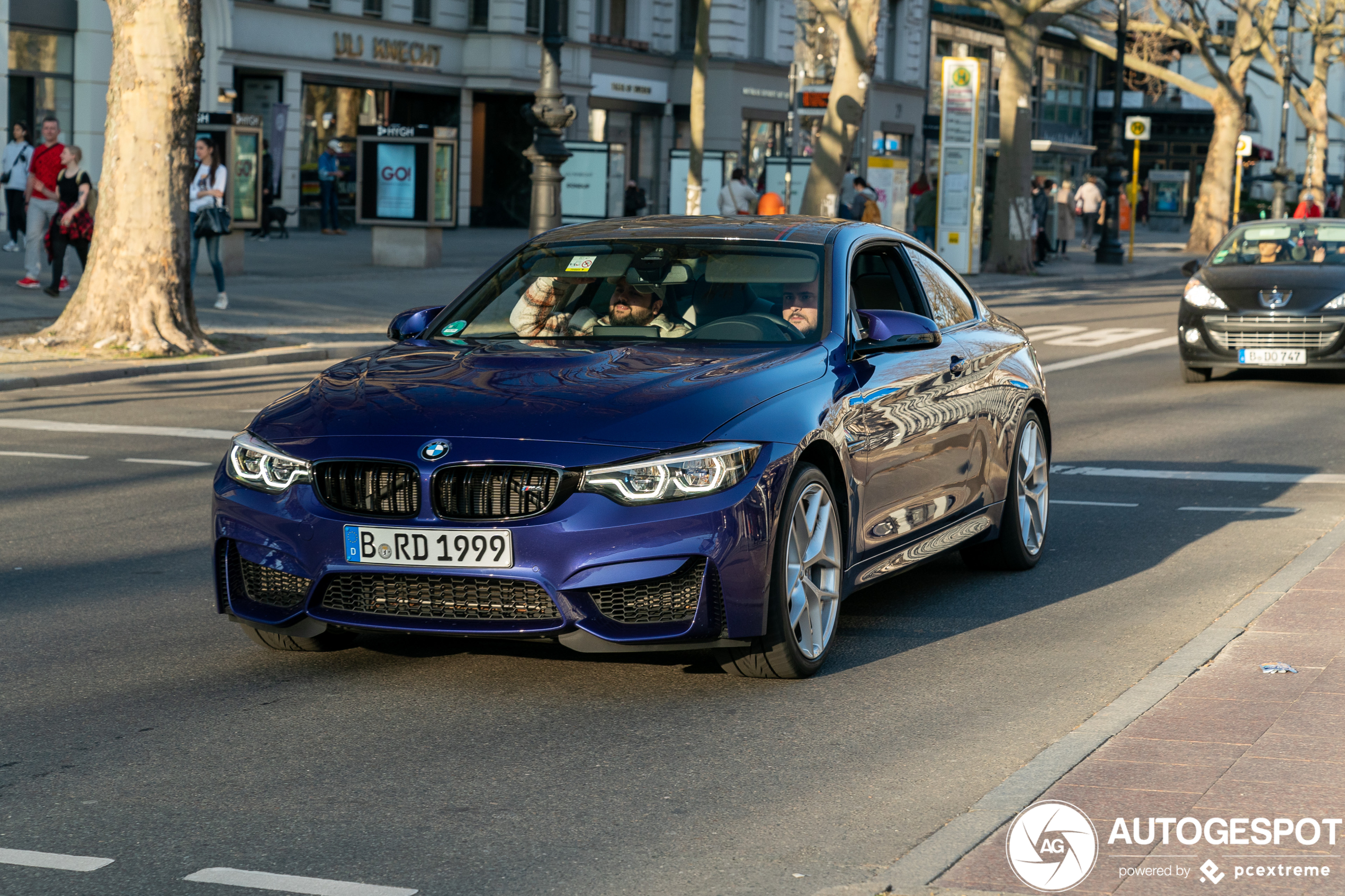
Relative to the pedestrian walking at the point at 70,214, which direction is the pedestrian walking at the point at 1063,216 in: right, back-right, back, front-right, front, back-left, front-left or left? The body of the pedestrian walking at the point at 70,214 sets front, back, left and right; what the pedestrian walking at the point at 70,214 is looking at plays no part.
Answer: back

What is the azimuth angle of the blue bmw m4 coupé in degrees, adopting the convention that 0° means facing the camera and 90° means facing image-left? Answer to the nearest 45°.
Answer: approximately 45°

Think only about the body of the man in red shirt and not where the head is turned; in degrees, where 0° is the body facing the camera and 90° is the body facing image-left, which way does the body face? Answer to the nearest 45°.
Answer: approximately 45°

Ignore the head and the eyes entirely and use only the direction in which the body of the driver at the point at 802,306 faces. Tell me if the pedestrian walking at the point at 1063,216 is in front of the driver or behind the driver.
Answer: behind

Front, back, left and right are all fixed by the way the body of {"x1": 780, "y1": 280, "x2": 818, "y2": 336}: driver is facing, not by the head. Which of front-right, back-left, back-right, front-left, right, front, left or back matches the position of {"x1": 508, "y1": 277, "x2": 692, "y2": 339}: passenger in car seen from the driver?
front-right

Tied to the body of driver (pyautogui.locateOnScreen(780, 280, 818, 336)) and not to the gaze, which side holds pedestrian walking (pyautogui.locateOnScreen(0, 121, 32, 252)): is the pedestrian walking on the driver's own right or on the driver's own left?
on the driver's own right

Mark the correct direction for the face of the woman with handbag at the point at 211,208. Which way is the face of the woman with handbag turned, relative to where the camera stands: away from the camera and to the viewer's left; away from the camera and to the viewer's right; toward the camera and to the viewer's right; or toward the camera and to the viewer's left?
toward the camera and to the viewer's left

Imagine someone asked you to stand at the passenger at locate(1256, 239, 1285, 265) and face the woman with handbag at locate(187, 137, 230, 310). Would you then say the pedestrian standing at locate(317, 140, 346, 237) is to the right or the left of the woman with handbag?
right

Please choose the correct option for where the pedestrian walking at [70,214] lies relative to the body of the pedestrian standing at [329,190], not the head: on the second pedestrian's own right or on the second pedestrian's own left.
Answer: on the second pedestrian's own right
